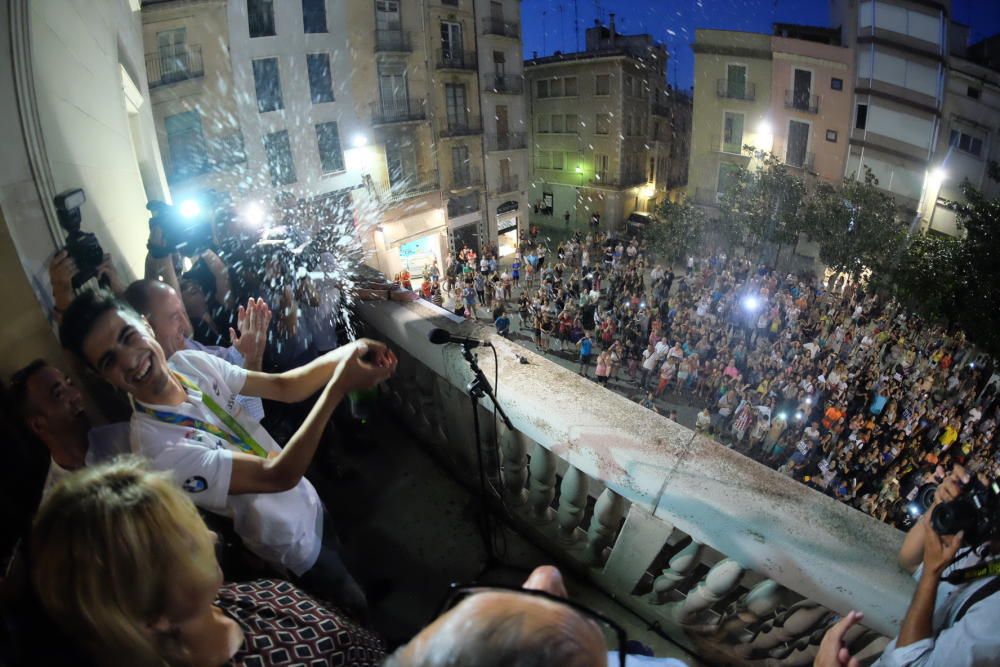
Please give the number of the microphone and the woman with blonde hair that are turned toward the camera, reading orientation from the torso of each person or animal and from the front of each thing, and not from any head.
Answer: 0

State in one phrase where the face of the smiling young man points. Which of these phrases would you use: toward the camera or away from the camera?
toward the camera

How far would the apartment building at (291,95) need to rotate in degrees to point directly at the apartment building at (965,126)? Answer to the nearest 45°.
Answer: approximately 90° to its left

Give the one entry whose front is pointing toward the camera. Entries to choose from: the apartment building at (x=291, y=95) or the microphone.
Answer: the apartment building

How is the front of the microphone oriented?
to the viewer's left

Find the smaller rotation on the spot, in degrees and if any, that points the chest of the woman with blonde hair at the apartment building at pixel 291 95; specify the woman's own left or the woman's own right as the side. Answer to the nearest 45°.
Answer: approximately 45° to the woman's own left

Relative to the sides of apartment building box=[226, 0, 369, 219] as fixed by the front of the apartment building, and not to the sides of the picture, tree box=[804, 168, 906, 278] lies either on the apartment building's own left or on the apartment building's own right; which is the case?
on the apartment building's own left

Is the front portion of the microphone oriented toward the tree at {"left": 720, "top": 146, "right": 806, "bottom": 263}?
no

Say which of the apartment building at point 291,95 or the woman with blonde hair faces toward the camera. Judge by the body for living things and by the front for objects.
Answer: the apartment building

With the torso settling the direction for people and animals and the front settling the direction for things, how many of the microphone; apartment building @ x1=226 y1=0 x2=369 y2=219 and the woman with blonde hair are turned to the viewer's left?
1

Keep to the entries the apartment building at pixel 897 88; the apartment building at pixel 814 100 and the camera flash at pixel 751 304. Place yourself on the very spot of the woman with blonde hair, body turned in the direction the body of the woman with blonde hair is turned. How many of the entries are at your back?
0

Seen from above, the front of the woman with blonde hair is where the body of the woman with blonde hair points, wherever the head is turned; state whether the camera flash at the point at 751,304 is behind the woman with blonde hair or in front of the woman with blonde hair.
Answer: in front

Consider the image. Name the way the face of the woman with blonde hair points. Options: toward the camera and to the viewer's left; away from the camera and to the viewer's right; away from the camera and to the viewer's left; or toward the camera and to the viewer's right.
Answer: away from the camera and to the viewer's right

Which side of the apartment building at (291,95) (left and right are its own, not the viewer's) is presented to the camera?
front

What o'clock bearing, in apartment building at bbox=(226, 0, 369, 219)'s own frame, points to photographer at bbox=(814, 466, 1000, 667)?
The photographer is roughly at 11 o'clock from the apartment building.

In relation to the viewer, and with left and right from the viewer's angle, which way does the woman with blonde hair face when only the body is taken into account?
facing away from the viewer and to the right of the viewer
